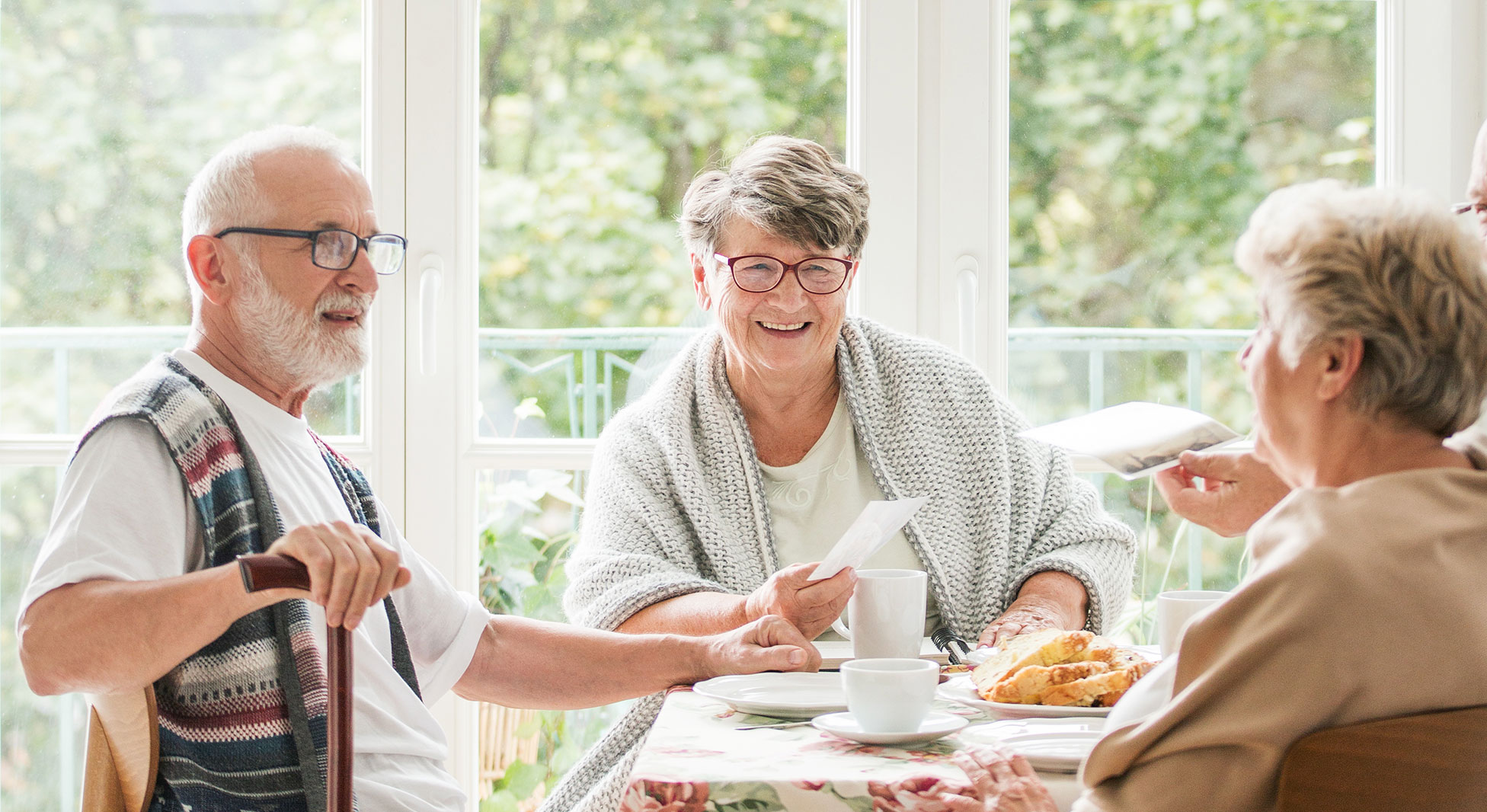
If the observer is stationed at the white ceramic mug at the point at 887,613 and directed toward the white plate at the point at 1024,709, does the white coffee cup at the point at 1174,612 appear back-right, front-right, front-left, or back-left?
front-left

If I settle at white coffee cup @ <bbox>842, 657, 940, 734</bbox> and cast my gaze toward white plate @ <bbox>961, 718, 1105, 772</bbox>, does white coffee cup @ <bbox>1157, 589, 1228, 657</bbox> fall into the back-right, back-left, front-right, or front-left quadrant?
front-left

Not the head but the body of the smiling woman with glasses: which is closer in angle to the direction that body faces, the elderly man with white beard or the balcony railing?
the elderly man with white beard

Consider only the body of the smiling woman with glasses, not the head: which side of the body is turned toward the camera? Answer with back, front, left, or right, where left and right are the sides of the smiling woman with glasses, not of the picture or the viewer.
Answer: front

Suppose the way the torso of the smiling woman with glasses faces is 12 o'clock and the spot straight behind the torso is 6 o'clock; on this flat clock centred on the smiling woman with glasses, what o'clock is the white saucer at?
The white saucer is roughly at 12 o'clock from the smiling woman with glasses.

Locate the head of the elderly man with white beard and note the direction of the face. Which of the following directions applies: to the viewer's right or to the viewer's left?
to the viewer's right

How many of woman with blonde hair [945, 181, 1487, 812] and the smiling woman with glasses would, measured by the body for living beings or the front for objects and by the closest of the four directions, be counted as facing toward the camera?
1

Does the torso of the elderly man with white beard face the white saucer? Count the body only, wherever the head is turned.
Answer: yes

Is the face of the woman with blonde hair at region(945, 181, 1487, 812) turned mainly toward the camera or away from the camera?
away from the camera

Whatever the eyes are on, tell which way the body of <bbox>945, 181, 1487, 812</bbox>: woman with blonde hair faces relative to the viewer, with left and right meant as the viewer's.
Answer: facing away from the viewer and to the left of the viewer

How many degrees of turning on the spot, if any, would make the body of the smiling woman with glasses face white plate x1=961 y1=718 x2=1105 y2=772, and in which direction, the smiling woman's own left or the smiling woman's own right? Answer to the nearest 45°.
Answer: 0° — they already face it

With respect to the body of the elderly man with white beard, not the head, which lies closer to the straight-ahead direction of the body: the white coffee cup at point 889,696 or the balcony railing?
the white coffee cup

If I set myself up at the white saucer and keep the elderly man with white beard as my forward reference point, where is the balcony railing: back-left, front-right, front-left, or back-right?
front-right

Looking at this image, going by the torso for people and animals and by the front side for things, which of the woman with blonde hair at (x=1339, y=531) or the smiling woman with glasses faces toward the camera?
the smiling woman with glasses

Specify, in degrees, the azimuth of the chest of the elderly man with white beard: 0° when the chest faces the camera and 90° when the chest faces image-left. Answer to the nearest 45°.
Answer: approximately 315°

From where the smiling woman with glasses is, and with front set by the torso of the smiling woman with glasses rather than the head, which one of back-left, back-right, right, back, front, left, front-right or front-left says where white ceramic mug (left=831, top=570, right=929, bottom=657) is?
front
